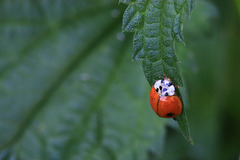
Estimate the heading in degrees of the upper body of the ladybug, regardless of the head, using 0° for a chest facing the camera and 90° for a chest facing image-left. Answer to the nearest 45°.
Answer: approximately 180°

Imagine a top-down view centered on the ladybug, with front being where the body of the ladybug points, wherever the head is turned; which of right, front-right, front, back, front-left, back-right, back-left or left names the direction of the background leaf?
front-left
